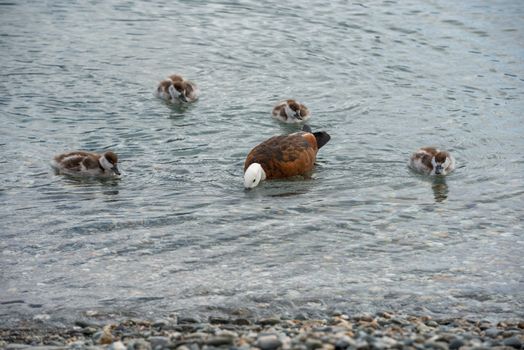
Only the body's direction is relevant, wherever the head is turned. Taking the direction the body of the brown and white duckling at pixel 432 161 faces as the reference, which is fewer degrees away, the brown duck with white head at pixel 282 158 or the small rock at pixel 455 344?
the small rock

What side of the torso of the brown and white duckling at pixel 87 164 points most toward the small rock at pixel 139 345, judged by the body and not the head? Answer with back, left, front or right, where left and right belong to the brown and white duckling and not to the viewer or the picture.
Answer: right

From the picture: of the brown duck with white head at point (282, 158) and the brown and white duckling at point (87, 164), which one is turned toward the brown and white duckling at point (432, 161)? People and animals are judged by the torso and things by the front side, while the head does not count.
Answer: the brown and white duckling at point (87, 164)

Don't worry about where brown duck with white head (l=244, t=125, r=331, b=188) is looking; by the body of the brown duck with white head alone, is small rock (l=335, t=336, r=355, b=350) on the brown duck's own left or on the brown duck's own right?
on the brown duck's own left

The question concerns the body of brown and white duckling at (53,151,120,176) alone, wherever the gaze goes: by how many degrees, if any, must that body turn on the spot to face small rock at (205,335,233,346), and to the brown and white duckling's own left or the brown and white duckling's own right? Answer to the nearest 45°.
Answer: approximately 90° to the brown and white duckling's own right

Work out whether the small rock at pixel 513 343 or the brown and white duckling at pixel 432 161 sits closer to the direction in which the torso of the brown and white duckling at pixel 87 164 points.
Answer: the brown and white duckling

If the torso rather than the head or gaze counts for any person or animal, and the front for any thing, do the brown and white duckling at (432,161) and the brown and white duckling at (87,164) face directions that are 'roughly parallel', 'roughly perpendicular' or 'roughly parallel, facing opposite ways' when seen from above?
roughly perpendicular

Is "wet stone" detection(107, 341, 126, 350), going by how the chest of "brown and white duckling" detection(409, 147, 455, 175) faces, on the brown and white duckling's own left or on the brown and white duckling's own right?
on the brown and white duckling's own right

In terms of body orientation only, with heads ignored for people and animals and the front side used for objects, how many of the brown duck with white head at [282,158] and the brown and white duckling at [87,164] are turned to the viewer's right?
1

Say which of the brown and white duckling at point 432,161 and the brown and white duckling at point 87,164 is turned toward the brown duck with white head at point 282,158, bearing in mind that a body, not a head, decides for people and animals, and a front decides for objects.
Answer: the brown and white duckling at point 87,164

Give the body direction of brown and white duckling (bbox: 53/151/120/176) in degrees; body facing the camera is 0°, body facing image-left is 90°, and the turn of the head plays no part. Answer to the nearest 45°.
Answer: approximately 270°

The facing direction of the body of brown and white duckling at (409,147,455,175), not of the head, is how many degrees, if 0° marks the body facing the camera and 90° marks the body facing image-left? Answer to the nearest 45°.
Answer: approximately 315°

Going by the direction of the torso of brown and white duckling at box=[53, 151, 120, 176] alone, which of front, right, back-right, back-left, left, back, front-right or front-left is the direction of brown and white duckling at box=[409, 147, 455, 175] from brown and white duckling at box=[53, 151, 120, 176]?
front

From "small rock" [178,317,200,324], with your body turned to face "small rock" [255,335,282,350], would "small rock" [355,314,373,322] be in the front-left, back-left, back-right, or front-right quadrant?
front-left

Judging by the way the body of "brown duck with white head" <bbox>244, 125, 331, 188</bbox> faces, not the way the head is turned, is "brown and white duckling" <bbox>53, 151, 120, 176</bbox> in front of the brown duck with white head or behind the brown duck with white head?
in front

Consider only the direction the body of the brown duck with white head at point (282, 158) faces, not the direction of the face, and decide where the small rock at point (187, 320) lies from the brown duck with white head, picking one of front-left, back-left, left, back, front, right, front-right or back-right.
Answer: front-left
